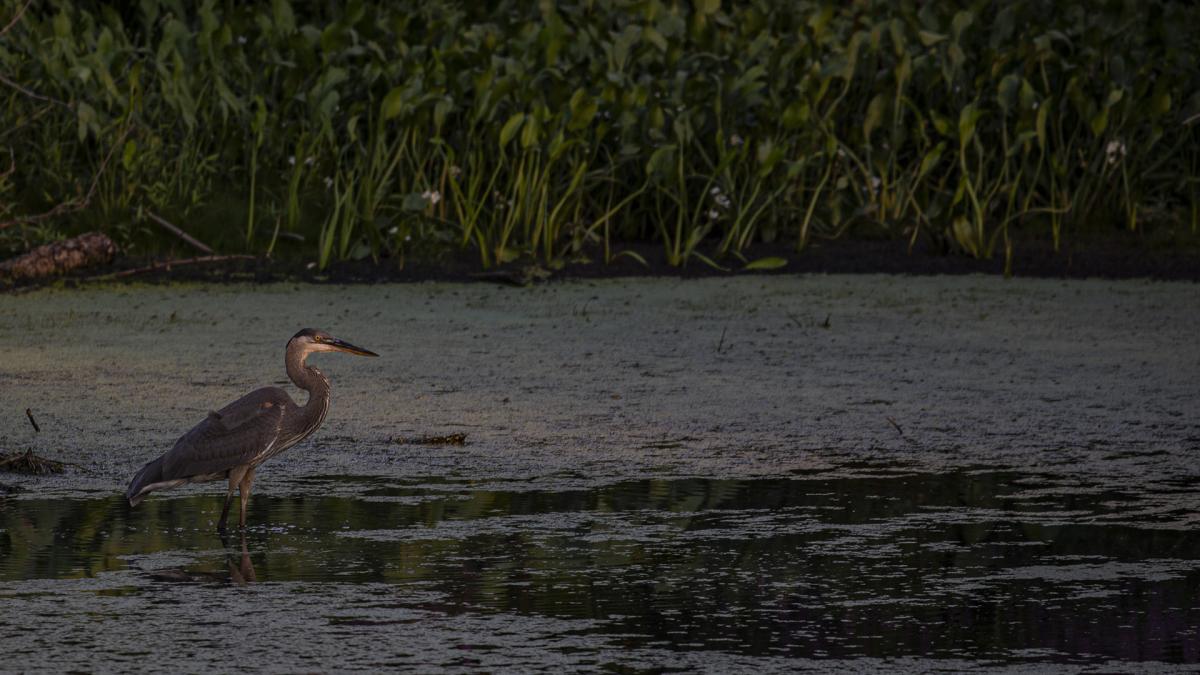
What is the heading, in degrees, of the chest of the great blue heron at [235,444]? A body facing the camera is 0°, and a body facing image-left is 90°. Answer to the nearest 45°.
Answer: approximately 270°

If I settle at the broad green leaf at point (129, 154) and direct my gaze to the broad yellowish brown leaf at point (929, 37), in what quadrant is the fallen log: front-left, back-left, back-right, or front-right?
back-right

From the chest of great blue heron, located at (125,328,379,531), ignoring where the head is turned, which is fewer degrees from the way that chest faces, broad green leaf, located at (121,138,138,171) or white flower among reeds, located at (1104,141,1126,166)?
the white flower among reeds

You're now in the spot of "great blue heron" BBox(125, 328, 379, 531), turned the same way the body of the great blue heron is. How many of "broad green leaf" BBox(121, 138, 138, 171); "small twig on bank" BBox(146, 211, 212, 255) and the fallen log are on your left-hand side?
3

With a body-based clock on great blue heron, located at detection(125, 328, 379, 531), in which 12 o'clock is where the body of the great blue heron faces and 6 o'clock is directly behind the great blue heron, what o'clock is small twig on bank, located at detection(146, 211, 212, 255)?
The small twig on bank is roughly at 9 o'clock from the great blue heron.

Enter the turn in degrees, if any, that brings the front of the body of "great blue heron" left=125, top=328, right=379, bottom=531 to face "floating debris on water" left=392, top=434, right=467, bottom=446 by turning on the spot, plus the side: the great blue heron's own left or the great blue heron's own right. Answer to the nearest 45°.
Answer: approximately 45° to the great blue heron's own left

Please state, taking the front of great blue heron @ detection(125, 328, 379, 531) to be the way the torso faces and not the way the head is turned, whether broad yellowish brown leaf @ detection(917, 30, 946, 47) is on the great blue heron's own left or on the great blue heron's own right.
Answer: on the great blue heron's own left

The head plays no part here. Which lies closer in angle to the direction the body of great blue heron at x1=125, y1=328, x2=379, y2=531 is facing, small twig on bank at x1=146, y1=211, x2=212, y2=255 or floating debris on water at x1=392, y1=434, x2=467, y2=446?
the floating debris on water

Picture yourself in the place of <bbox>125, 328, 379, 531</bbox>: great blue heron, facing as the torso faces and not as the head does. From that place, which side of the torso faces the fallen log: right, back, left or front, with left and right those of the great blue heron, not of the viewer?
left

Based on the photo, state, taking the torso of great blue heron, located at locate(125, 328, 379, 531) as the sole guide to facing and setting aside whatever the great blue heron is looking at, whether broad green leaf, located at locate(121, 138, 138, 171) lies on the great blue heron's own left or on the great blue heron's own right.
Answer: on the great blue heron's own left
